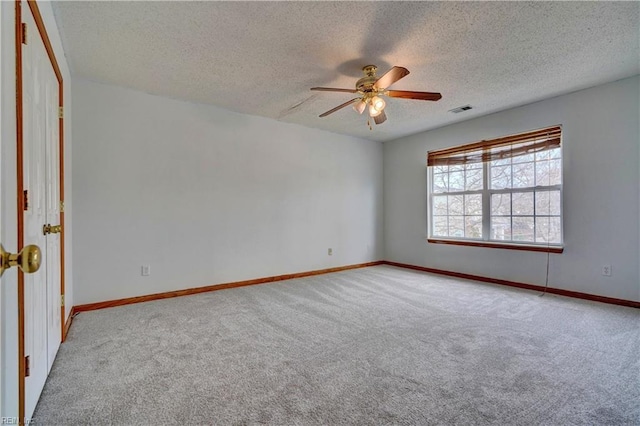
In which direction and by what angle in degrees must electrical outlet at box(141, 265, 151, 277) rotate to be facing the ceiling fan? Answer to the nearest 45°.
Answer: approximately 45° to its left

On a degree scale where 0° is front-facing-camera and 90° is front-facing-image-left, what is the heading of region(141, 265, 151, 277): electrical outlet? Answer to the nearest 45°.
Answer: approximately 0°

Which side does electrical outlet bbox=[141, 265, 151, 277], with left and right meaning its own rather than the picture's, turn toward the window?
left

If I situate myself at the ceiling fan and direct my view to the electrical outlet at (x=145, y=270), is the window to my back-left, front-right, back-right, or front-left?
back-right

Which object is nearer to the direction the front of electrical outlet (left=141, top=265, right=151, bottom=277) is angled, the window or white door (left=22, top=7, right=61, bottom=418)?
the white door

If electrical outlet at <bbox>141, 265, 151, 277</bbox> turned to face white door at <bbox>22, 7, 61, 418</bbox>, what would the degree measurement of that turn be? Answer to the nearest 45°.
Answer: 0° — it already faces it
